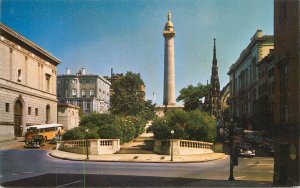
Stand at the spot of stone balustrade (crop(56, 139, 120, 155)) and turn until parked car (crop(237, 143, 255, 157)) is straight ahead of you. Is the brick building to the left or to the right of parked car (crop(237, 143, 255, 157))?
right

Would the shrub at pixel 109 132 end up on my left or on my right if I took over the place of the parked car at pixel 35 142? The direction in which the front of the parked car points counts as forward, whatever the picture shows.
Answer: on my left

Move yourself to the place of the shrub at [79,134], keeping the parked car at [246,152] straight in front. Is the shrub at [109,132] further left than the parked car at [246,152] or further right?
left

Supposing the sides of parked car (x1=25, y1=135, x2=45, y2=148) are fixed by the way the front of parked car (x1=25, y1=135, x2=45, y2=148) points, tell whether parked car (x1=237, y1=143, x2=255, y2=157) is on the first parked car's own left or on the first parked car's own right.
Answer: on the first parked car's own left

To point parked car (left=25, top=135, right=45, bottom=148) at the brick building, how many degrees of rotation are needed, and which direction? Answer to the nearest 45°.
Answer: approximately 90° to its left

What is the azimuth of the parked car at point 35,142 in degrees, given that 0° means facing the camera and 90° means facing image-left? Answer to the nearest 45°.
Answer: approximately 45°

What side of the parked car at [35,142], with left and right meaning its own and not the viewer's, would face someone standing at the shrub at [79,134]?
left
